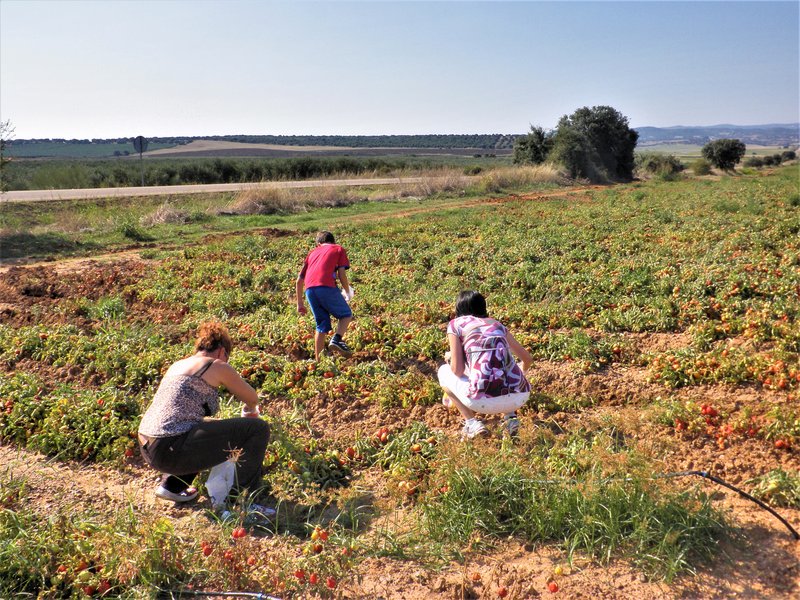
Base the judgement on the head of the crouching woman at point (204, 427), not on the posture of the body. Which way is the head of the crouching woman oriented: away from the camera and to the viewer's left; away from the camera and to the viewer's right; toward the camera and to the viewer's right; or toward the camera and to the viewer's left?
away from the camera and to the viewer's right

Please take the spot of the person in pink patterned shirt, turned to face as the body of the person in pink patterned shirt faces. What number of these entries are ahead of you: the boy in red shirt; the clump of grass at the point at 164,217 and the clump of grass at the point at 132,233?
3

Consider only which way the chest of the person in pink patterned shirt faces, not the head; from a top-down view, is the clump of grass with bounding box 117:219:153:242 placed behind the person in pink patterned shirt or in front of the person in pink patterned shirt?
in front

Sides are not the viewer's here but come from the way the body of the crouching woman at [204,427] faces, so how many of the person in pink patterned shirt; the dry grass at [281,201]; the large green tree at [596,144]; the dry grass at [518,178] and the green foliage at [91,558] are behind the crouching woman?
1

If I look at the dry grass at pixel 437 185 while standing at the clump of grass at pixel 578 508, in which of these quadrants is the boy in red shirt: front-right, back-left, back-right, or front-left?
front-left

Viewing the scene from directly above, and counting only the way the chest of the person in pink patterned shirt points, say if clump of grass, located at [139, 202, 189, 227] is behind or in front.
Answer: in front

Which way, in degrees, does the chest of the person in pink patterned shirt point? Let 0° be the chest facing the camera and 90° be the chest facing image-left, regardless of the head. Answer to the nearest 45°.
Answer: approximately 135°

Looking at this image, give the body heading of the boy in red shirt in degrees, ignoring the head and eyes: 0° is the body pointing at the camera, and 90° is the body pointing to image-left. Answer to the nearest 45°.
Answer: approximately 225°

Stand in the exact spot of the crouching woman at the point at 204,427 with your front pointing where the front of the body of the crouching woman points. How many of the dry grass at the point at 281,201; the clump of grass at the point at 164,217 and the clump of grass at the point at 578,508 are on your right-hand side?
1

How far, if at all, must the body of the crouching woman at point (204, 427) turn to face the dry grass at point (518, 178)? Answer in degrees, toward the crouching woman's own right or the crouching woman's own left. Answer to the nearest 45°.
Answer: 0° — they already face it

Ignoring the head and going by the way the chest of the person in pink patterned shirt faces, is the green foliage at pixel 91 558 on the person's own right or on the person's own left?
on the person's own left

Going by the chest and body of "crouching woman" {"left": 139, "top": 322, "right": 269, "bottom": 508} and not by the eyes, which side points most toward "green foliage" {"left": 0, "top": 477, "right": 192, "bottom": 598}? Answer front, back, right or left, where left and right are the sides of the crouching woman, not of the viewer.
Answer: back

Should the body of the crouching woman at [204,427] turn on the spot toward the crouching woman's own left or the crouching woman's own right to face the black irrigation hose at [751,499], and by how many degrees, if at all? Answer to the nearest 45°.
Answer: approximately 90° to the crouching woman's own right

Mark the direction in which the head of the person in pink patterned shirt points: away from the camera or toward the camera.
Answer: away from the camera

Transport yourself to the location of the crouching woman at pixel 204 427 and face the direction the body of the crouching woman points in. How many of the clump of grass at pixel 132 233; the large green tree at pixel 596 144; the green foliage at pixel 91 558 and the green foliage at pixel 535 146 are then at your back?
1

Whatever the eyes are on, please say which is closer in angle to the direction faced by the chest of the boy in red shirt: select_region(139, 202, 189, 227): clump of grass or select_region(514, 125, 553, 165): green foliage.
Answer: the green foliage

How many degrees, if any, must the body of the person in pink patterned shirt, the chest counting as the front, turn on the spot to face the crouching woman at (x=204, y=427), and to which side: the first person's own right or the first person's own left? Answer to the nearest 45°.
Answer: approximately 90° to the first person's own left

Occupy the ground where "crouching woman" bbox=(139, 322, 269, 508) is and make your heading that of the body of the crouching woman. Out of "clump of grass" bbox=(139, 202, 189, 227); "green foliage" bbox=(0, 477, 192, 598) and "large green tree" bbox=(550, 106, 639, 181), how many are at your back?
1
